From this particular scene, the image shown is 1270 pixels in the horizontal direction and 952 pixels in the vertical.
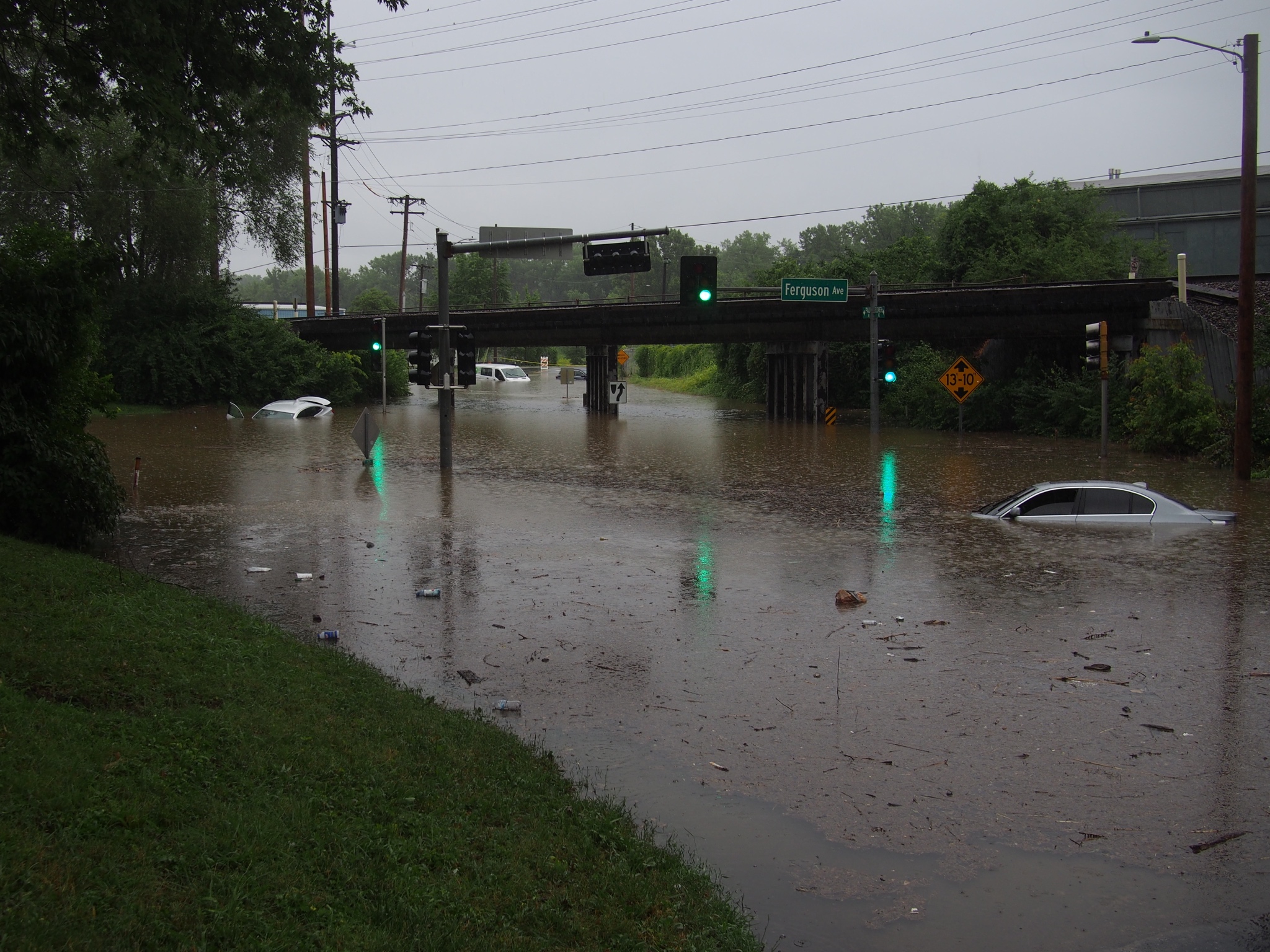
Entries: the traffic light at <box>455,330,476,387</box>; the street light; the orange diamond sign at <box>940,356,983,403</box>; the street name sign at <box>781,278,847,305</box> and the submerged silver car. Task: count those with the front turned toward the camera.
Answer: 2

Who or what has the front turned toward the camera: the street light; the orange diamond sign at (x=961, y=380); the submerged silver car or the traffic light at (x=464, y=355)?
the orange diamond sign

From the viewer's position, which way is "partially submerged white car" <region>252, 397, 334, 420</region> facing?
facing the viewer and to the left of the viewer

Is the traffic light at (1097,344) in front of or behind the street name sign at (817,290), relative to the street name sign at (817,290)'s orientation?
in front

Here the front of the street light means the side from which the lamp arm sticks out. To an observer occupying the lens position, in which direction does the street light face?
facing to the left of the viewer

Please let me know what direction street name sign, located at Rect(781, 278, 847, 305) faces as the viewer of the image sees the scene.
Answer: facing the viewer

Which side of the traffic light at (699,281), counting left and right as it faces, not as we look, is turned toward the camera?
front

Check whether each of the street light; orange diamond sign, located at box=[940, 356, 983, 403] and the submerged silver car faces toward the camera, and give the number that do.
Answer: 1

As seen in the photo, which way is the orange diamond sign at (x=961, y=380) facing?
toward the camera

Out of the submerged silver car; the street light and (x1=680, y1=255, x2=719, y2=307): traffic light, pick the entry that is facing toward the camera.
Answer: the traffic light

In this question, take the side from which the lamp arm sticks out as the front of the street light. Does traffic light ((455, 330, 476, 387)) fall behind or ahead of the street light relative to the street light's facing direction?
ahead

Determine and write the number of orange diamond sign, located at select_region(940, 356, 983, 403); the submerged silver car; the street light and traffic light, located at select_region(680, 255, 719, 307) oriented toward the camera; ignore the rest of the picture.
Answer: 2
